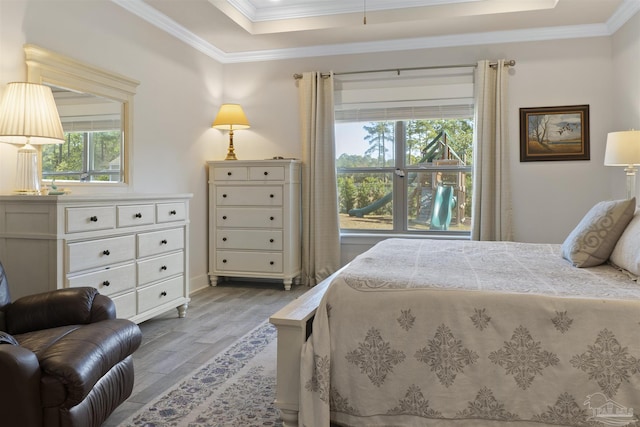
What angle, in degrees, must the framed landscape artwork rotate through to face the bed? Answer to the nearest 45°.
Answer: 0° — it already faces it

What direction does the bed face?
to the viewer's left

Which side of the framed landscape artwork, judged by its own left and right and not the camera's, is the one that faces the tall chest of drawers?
right

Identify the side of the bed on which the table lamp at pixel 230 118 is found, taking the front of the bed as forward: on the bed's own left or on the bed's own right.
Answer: on the bed's own right

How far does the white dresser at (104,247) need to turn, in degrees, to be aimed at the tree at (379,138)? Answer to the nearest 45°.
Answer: approximately 90° to its left

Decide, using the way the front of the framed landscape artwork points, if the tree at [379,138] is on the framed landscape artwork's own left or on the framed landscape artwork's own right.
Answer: on the framed landscape artwork's own right

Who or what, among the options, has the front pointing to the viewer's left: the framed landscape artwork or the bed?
the bed

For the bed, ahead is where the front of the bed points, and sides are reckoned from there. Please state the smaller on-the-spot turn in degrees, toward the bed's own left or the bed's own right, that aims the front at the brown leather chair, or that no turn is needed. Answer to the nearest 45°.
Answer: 0° — it already faces it

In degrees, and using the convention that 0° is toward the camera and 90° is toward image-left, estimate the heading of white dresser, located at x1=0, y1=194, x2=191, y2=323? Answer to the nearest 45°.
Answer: approximately 315°

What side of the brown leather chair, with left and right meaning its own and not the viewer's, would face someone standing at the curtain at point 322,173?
left

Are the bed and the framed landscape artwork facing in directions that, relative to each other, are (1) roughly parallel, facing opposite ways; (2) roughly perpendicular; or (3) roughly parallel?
roughly perpendicular

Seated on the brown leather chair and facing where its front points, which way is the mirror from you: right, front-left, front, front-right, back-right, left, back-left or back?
back-left

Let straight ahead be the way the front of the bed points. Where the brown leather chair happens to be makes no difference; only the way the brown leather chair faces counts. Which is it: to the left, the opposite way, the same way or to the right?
the opposite way
